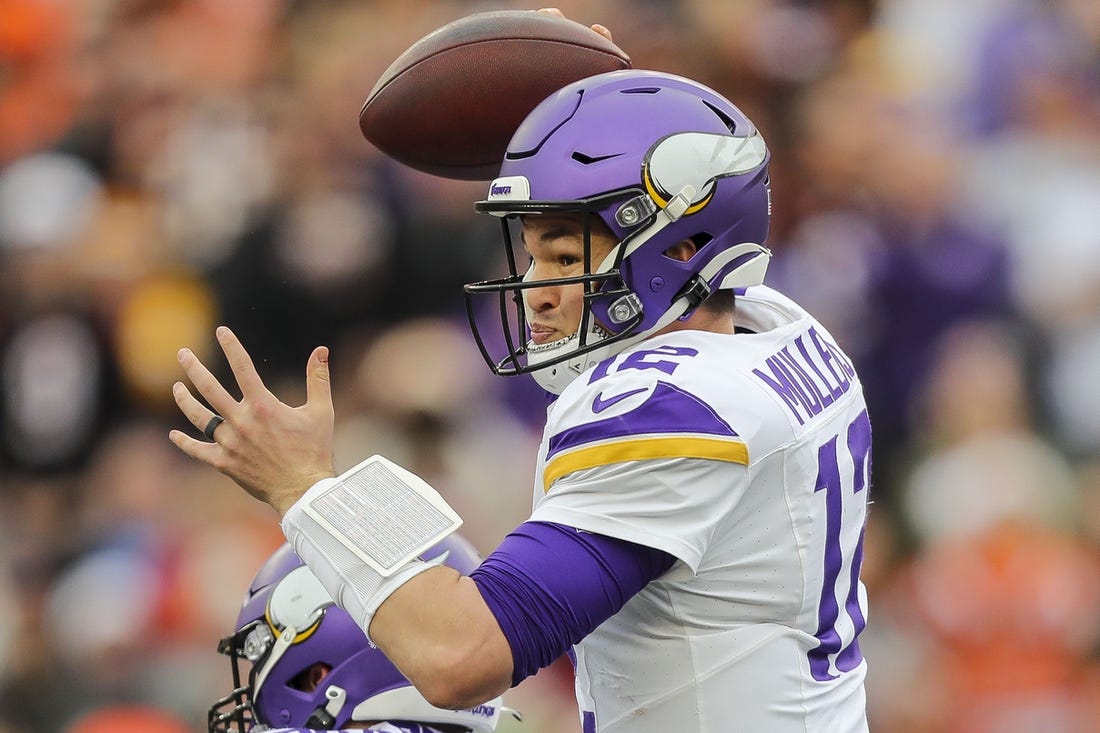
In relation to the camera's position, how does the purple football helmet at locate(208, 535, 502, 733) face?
facing away from the viewer and to the left of the viewer
